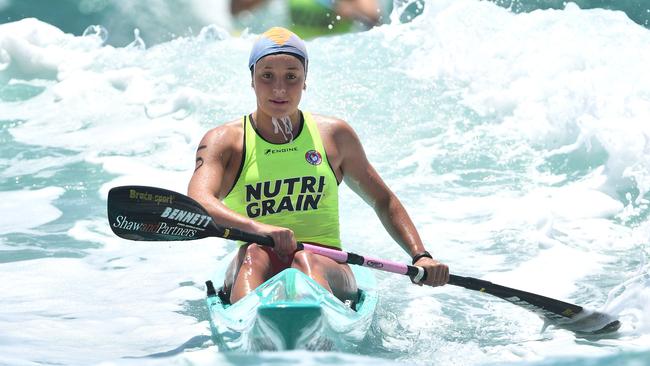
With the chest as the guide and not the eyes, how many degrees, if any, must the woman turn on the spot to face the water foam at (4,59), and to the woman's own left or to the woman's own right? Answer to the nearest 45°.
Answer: approximately 135° to the woman's own right

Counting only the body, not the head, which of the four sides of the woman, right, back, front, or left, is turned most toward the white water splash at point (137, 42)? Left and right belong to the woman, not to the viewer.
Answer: back

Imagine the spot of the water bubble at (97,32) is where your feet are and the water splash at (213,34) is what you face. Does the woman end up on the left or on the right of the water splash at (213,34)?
right

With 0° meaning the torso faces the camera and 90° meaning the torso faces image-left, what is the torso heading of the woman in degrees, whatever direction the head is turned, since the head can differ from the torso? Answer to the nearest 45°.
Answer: approximately 0°

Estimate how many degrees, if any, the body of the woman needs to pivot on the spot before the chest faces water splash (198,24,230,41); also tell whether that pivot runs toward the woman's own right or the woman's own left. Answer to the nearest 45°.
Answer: approximately 180°
